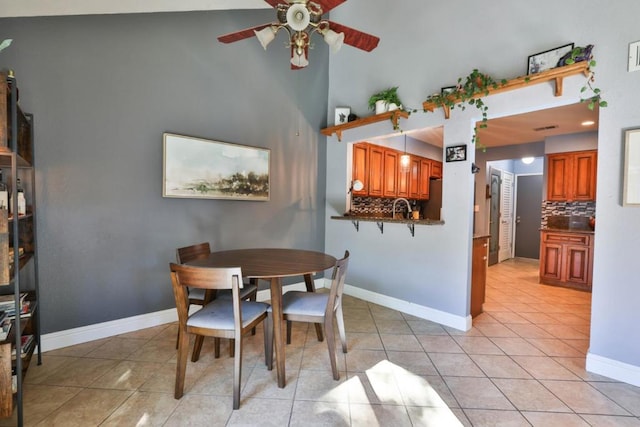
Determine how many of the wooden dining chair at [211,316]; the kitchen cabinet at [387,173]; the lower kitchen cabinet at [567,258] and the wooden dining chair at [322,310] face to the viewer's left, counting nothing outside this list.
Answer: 1

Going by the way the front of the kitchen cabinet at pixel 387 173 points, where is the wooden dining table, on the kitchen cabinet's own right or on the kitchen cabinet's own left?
on the kitchen cabinet's own right

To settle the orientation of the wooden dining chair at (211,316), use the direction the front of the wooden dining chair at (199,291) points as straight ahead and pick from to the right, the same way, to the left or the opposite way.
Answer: to the left

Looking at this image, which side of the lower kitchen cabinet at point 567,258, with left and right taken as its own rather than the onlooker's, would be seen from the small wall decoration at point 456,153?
front

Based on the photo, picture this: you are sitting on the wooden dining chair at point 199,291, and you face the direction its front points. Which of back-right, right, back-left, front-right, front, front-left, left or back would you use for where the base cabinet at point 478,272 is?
front-left

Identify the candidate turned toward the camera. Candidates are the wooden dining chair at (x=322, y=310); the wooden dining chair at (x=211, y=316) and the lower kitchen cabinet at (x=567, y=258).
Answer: the lower kitchen cabinet

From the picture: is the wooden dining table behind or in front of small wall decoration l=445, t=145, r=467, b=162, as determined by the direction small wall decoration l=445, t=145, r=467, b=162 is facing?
in front

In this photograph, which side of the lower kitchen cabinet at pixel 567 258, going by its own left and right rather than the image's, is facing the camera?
front

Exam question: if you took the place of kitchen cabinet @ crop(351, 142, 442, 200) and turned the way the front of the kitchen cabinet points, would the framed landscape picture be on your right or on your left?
on your right

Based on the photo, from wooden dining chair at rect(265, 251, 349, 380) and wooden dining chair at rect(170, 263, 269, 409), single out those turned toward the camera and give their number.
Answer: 0

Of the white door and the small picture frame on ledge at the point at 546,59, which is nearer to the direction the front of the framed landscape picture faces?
the small picture frame on ledge

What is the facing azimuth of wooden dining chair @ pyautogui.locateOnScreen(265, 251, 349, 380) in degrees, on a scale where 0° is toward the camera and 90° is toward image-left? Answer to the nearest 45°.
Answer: approximately 90°

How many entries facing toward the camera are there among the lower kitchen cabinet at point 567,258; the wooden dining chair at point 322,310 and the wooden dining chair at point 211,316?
1

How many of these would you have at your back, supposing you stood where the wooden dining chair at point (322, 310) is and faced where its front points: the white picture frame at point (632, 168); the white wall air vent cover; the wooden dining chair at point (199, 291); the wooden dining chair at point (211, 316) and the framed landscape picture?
2

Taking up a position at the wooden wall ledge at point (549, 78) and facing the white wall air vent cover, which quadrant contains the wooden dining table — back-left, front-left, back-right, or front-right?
back-right
